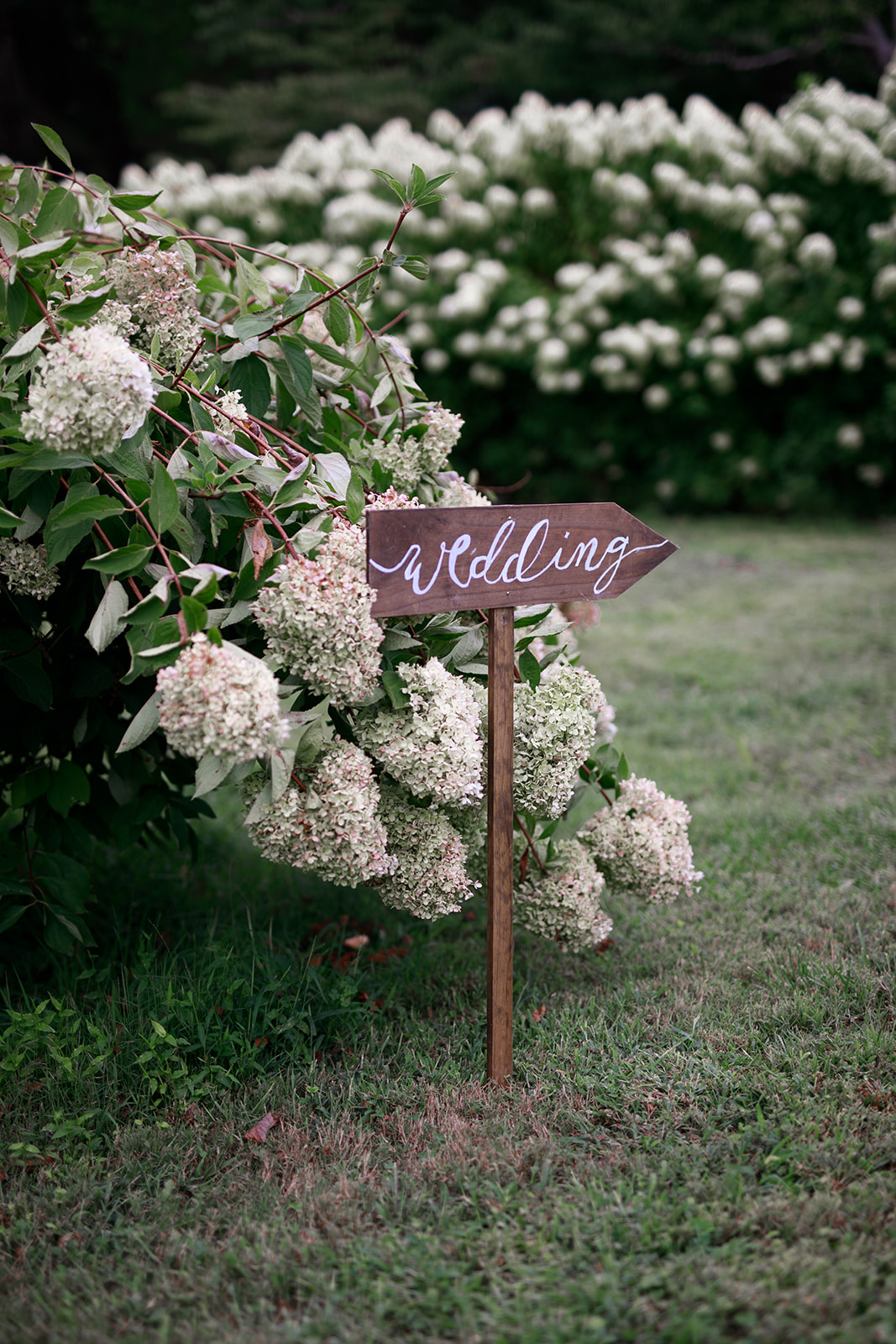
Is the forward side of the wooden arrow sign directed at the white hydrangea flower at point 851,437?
no

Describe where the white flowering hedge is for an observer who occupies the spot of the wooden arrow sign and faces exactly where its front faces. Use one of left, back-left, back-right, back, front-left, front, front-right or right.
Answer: back

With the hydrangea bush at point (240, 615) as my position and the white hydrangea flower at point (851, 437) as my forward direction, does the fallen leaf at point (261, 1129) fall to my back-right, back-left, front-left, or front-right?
back-right

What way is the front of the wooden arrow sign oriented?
toward the camera
